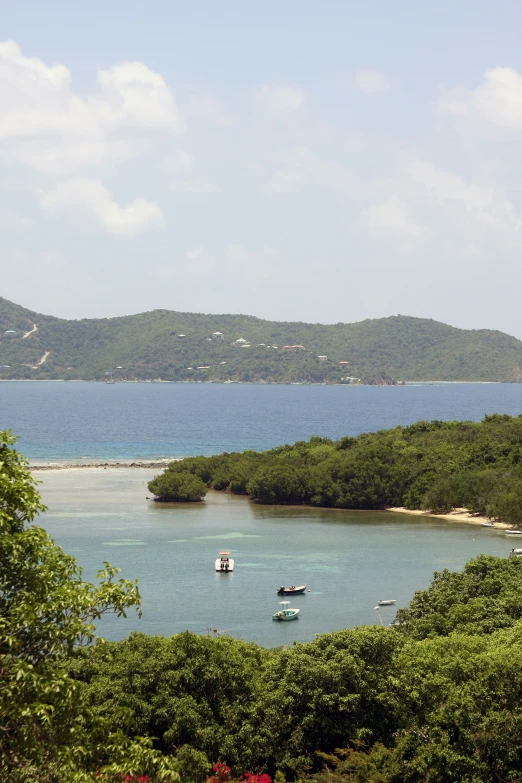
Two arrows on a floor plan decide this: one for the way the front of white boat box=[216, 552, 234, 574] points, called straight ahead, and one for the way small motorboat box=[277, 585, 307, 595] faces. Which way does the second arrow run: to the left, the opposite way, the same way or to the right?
to the right

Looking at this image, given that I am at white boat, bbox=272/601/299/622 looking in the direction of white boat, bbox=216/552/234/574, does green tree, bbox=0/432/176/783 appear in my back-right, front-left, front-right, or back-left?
back-left

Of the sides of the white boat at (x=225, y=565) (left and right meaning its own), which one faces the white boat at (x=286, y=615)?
back
